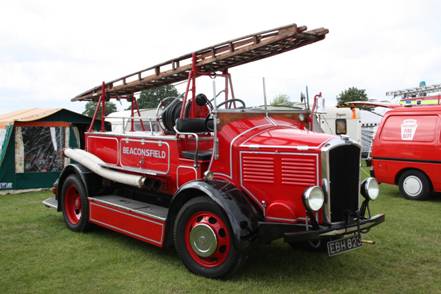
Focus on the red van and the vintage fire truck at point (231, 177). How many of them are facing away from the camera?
0

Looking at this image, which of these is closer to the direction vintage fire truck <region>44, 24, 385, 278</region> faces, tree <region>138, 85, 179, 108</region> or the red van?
the red van

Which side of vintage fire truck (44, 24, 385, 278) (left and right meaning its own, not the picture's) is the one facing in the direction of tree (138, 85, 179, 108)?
back

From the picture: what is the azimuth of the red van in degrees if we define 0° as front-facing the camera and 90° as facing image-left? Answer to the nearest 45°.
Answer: approximately 270°

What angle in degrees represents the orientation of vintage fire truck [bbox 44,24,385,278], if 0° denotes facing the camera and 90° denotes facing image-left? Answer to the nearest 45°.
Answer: approximately 315°

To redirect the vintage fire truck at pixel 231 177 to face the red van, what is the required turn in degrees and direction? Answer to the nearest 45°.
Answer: approximately 90° to its left
